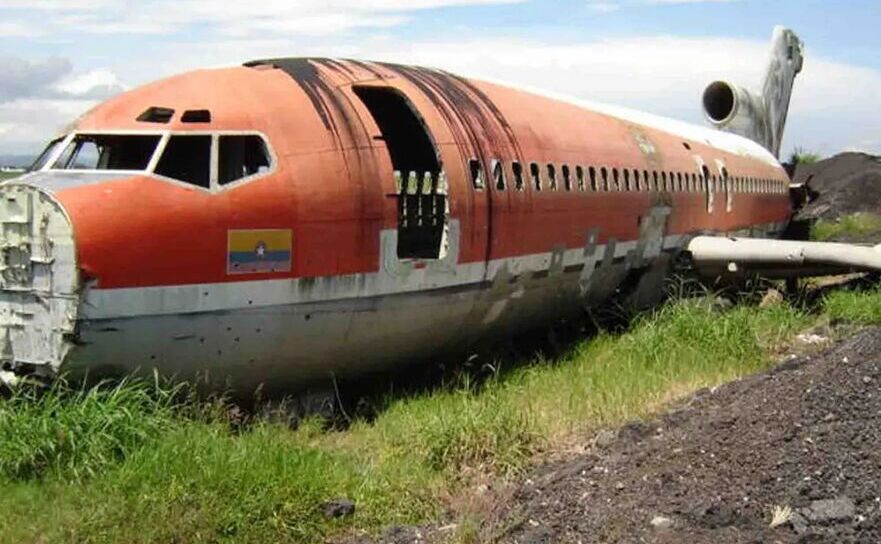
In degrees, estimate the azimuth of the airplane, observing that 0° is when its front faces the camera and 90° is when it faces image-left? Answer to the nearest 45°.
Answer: approximately 45°

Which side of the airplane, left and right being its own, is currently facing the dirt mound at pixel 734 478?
left

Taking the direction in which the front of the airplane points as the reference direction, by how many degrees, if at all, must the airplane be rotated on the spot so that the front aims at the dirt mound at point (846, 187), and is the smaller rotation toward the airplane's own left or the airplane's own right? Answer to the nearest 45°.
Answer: approximately 180°
